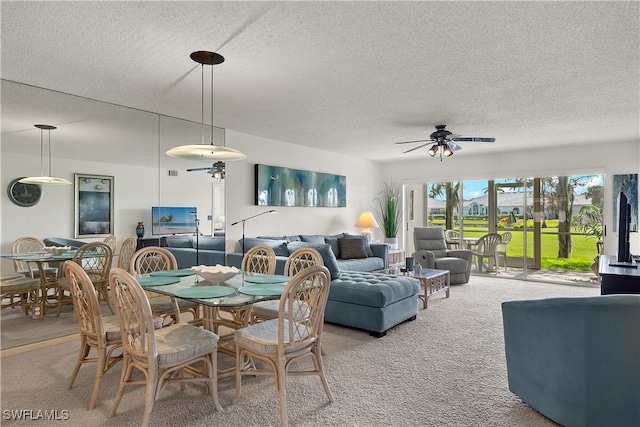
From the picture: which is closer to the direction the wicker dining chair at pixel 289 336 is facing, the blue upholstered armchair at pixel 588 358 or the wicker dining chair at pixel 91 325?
the wicker dining chair

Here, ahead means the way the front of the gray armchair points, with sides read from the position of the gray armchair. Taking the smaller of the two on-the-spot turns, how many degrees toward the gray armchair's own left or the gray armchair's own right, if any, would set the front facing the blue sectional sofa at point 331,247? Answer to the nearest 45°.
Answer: approximately 90° to the gray armchair's own right

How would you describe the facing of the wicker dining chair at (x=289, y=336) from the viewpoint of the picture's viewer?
facing away from the viewer and to the left of the viewer

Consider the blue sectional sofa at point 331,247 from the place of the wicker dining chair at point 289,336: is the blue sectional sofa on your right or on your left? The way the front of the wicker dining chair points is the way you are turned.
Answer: on your right

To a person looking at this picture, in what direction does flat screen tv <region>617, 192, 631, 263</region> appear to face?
facing to the left of the viewer

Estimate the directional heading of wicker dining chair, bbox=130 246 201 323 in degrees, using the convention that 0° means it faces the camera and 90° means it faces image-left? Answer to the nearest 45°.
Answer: approximately 315°

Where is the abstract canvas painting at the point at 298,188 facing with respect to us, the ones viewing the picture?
facing the viewer and to the right of the viewer

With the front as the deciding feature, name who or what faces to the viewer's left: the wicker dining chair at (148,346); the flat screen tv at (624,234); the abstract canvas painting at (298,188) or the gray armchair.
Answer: the flat screen tv

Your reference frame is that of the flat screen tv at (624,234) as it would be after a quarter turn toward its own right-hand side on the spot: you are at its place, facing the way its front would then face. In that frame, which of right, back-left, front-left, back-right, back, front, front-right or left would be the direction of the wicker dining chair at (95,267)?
back-left

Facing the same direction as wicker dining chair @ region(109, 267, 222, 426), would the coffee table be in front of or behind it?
in front

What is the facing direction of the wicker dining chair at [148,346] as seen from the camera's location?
facing away from the viewer and to the right of the viewer
